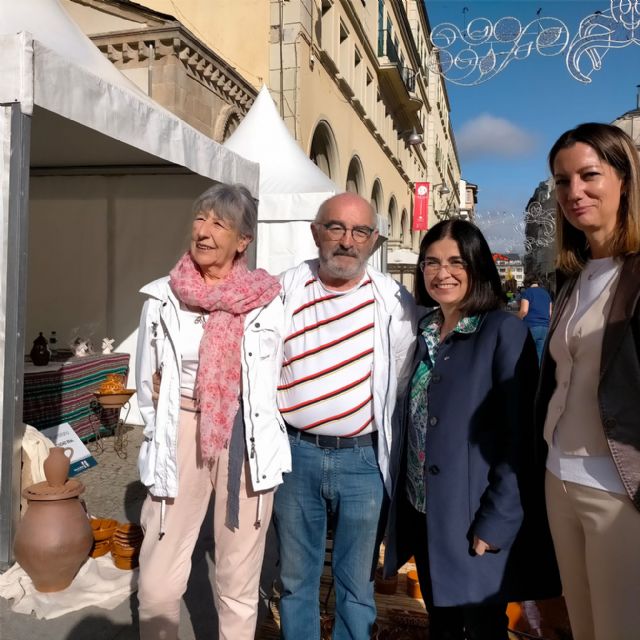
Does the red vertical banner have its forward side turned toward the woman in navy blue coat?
yes

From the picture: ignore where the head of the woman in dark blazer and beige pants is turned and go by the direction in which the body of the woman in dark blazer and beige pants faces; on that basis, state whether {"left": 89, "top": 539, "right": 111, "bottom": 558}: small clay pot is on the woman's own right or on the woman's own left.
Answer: on the woman's own right

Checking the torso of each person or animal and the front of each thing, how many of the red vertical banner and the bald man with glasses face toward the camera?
2

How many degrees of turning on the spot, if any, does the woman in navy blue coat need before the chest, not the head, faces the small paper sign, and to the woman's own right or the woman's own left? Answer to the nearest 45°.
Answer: approximately 90° to the woman's own right

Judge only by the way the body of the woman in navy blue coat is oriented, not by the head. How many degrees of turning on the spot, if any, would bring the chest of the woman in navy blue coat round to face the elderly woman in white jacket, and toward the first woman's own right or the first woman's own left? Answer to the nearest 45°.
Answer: approximately 45° to the first woman's own right

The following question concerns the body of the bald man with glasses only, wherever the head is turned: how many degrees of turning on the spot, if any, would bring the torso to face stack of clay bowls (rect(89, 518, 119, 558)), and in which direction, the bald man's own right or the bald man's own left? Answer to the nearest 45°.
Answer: approximately 135° to the bald man's own right

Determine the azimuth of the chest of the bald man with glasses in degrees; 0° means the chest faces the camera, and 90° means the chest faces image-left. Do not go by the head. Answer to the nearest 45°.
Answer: approximately 0°

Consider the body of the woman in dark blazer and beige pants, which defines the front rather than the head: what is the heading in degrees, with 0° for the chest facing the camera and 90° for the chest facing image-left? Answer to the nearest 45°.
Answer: approximately 45°

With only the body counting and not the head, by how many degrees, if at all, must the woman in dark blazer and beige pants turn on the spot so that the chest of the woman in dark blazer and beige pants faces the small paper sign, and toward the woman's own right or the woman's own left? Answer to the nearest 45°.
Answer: approximately 90° to the woman's own right

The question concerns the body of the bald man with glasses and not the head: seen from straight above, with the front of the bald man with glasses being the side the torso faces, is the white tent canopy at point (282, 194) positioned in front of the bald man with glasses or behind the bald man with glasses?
behind
